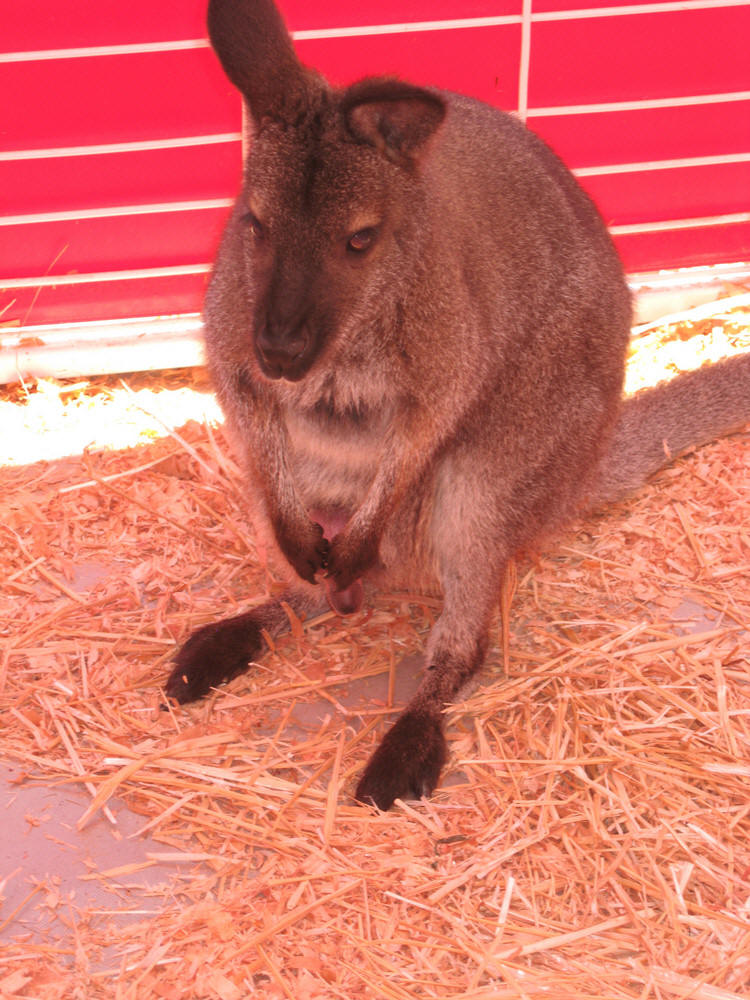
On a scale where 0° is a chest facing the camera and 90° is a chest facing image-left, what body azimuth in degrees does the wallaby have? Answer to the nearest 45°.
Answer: approximately 45°
